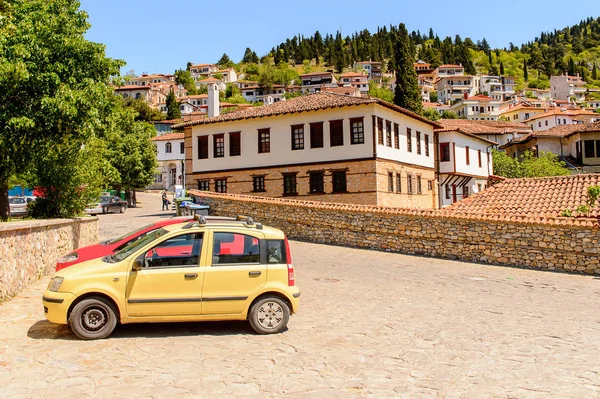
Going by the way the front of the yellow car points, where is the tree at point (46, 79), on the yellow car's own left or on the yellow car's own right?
on the yellow car's own right

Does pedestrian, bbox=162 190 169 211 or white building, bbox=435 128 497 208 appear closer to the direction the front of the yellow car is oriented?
the pedestrian

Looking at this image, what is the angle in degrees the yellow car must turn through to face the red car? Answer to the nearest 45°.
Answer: approximately 45° to its right

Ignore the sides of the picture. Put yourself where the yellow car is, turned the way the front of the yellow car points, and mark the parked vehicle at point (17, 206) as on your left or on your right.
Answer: on your right

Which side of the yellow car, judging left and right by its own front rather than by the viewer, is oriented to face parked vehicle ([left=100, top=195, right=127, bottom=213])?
right

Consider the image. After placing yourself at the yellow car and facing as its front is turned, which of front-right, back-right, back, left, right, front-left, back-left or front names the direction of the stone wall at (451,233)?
back-right

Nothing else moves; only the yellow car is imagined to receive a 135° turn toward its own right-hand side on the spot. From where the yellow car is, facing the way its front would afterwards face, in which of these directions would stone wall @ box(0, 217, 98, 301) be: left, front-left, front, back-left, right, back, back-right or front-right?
left

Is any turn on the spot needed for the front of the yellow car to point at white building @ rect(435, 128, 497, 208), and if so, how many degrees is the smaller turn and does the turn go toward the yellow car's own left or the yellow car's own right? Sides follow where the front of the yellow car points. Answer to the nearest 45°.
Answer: approximately 135° to the yellow car's own right

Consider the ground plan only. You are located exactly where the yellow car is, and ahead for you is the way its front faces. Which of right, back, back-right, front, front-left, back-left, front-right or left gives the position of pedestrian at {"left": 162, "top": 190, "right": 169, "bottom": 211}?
right

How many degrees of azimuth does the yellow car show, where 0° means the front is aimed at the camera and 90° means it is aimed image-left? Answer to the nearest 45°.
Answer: approximately 90°
